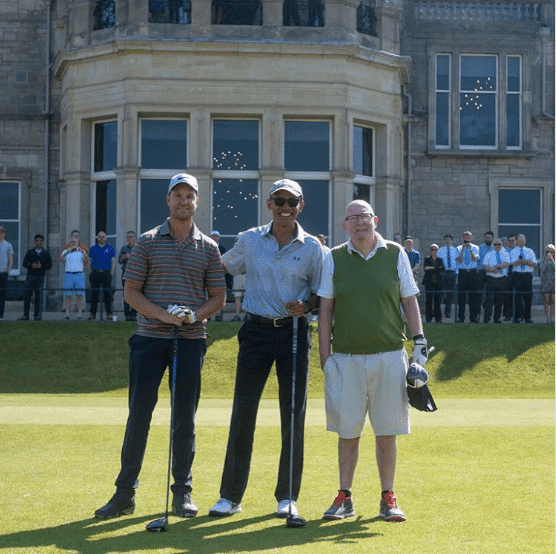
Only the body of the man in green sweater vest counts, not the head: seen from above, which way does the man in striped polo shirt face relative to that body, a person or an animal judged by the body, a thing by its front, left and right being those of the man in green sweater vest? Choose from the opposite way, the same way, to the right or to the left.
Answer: the same way

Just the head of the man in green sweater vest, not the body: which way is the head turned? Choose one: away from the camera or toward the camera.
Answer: toward the camera

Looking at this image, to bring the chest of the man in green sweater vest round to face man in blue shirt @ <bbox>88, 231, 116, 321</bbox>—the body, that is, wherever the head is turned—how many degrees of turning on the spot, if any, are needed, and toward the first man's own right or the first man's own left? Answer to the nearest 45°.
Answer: approximately 180°

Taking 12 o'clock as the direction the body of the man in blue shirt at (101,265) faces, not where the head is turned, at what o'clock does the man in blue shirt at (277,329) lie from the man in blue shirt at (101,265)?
the man in blue shirt at (277,329) is roughly at 12 o'clock from the man in blue shirt at (101,265).

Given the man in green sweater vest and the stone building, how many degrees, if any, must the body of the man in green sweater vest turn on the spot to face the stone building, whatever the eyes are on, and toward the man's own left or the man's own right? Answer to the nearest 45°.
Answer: approximately 180°

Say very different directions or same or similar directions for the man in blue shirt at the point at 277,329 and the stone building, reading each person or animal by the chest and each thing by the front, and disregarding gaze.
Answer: same or similar directions

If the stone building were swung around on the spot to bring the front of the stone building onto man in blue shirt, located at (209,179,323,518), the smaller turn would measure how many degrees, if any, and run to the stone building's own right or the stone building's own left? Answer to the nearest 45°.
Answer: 0° — it already faces them

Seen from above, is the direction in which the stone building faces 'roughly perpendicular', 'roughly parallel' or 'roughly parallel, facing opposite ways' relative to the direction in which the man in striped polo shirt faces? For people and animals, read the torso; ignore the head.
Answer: roughly parallel

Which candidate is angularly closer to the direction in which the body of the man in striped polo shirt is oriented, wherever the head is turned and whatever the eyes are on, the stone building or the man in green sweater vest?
the man in green sweater vest

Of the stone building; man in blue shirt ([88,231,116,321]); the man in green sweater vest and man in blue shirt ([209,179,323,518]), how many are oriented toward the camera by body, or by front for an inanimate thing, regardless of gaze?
4

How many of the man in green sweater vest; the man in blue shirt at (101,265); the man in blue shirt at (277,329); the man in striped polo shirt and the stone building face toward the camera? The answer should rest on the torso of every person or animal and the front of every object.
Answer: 5

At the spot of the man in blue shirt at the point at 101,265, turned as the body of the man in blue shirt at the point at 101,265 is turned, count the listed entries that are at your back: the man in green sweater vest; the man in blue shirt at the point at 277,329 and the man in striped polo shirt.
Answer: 0

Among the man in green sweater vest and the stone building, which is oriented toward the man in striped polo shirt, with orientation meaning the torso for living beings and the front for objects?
the stone building

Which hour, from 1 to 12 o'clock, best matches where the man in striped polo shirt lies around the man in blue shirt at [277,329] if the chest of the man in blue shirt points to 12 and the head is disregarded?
The man in striped polo shirt is roughly at 3 o'clock from the man in blue shirt.

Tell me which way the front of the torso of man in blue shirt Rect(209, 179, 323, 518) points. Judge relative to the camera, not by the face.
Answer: toward the camera

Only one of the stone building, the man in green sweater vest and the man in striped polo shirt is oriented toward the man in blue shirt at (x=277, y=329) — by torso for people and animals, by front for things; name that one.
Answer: the stone building

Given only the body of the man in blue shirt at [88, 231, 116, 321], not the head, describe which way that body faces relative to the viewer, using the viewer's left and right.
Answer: facing the viewer

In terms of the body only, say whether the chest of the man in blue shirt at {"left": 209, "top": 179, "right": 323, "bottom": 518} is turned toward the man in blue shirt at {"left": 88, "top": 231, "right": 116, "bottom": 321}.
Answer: no

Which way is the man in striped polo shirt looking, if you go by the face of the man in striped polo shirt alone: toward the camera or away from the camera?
toward the camera

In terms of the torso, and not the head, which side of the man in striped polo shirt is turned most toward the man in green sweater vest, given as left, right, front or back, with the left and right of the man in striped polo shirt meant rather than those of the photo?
left

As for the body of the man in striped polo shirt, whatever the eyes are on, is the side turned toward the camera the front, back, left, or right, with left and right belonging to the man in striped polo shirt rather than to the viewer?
front
